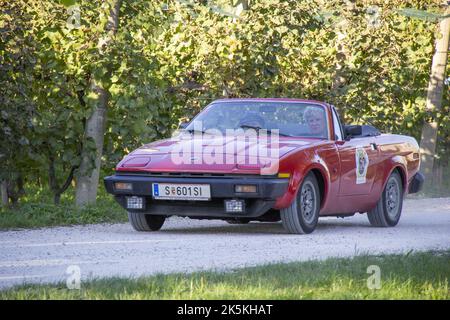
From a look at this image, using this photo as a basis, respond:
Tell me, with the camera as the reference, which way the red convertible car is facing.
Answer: facing the viewer and to the left of the viewer
